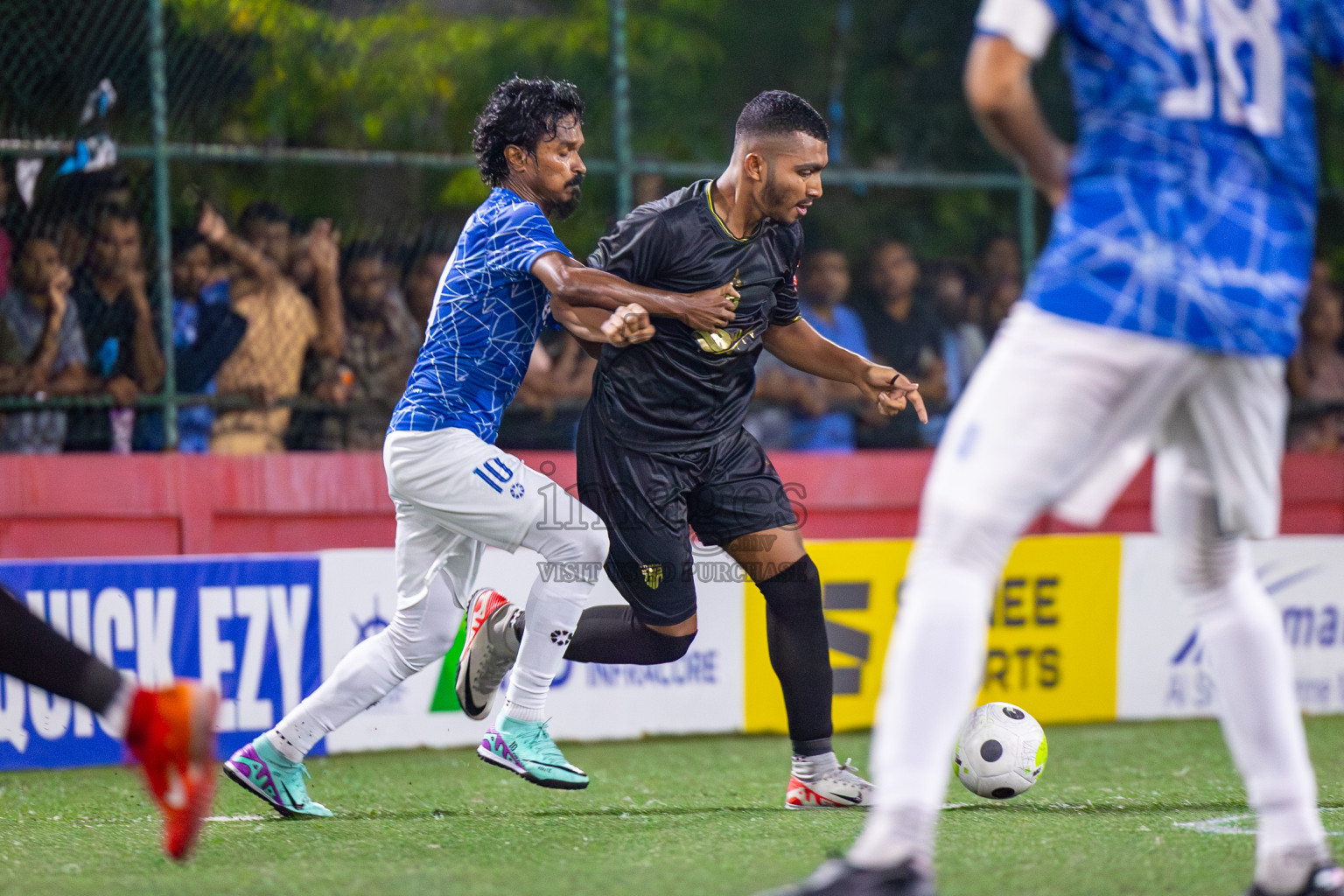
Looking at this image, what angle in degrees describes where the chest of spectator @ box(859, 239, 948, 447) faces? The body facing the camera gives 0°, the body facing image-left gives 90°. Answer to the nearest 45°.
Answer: approximately 0°

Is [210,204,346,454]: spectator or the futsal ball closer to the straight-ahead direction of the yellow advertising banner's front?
the futsal ball

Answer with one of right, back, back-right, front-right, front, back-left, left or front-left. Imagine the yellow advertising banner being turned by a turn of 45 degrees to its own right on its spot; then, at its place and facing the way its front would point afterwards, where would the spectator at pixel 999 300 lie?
back-right

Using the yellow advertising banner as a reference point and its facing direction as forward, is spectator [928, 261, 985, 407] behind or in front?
behind

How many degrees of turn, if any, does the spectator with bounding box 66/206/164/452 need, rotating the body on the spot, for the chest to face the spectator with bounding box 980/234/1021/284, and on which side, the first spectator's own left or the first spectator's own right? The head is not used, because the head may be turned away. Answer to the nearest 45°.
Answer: approximately 90° to the first spectator's own left

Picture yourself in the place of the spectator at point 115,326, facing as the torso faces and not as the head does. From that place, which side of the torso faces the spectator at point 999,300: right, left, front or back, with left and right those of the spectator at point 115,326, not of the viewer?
left

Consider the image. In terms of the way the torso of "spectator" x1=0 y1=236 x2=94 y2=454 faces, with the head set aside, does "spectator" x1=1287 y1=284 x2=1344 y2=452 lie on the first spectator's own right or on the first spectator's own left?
on the first spectator's own left

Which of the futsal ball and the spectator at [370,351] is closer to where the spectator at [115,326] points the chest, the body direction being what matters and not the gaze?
the futsal ball

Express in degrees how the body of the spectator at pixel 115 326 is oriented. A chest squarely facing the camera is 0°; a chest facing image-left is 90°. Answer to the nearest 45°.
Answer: approximately 0°

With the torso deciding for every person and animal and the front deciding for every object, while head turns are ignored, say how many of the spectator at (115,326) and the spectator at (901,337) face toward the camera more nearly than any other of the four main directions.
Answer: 2
